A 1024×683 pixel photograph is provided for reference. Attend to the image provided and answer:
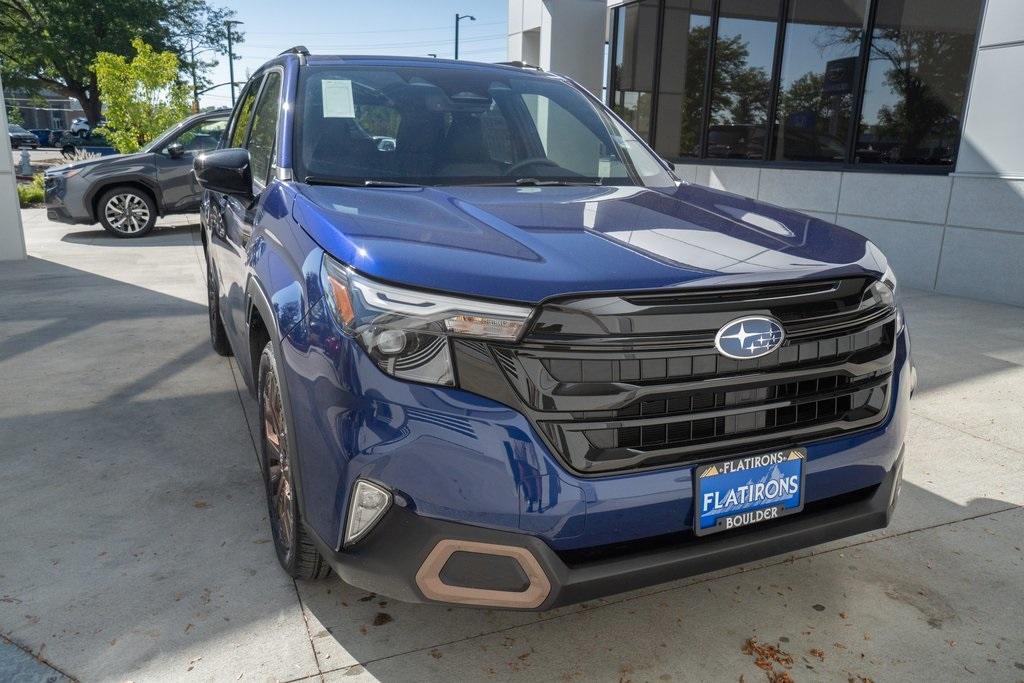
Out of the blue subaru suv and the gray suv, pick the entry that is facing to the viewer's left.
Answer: the gray suv

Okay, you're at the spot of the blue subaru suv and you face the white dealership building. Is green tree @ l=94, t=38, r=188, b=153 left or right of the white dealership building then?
left

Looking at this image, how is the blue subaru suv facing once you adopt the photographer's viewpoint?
facing the viewer and to the right of the viewer

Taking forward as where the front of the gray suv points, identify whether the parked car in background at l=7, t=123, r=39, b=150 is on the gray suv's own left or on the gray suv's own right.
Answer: on the gray suv's own right

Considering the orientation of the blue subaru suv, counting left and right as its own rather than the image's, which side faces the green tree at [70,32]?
back

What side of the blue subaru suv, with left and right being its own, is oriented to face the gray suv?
back

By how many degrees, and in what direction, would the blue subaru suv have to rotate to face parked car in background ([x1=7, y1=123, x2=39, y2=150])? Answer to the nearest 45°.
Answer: approximately 180°

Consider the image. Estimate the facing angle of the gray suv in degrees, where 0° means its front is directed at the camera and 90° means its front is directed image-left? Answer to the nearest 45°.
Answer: approximately 90°

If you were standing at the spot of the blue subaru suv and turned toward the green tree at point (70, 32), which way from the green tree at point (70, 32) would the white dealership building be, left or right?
right

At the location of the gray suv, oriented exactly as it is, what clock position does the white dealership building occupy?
The white dealership building is roughly at 7 o'clock from the gray suv.

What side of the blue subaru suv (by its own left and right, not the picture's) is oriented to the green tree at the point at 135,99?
back

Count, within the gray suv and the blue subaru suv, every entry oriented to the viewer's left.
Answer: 1

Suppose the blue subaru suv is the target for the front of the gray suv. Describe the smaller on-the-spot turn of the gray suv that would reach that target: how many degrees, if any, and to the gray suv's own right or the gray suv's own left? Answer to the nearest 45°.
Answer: approximately 90° to the gray suv's own left

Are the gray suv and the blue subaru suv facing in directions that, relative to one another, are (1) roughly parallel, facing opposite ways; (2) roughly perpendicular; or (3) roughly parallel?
roughly perpendicular

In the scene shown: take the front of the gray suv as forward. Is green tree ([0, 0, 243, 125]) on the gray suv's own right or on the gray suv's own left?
on the gray suv's own right

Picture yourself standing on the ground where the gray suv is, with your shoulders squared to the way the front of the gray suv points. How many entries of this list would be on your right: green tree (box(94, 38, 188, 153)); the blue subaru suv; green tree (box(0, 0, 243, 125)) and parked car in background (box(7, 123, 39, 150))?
3
